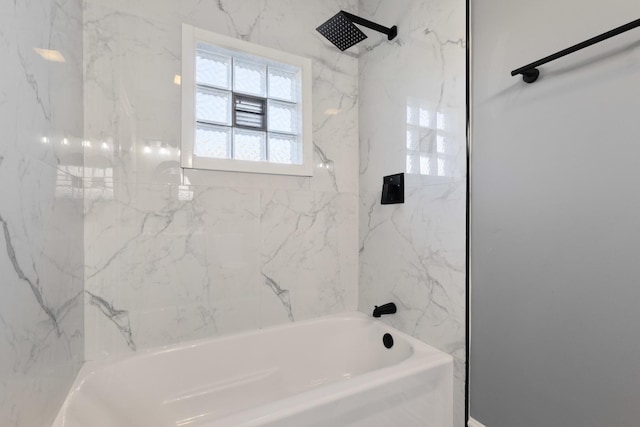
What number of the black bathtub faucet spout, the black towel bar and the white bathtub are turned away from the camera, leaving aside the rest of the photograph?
0

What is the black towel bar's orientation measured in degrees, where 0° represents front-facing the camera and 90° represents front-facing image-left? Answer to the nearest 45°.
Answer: approximately 45°

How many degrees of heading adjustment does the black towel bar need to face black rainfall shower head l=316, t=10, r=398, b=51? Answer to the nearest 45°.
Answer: approximately 45° to its right

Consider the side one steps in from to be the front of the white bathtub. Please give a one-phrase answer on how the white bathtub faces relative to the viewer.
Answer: facing the viewer and to the right of the viewer

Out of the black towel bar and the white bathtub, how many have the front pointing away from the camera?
0

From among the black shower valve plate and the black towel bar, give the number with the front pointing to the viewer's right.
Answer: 0

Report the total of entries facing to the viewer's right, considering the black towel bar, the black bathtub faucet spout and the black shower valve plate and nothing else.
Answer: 0

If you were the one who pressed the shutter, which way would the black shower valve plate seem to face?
facing the viewer and to the left of the viewer

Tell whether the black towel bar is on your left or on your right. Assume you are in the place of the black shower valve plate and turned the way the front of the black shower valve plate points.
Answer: on your left
